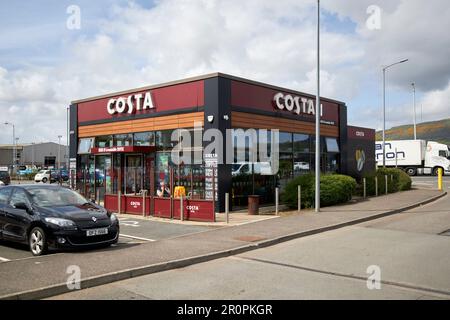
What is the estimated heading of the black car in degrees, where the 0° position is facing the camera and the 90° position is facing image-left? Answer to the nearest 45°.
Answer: approximately 315°

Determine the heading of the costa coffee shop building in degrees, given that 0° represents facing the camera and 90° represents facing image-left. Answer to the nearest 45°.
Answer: approximately 45°

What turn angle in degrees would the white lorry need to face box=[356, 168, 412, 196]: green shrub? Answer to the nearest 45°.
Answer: approximately 90° to its right

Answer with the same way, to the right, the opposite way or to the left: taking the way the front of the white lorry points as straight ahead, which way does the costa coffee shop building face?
to the right

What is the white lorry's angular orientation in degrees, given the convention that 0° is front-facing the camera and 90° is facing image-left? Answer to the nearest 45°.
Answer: approximately 270°

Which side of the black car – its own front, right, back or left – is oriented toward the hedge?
left

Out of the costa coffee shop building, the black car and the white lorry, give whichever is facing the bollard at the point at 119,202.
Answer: the costa coffee shop building

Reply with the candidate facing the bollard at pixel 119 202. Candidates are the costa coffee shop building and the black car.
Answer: the costa coffee shop building

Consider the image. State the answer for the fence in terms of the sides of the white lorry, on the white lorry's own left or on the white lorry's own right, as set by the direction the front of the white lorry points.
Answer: on the white lorry's own right

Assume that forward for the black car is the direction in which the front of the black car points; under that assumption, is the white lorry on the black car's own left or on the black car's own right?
on the black car's own left

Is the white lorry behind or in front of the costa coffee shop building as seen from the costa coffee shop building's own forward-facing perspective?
behind

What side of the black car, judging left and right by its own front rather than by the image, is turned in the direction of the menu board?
left

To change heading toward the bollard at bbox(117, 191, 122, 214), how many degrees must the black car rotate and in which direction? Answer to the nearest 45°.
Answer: approximately 135° to its left

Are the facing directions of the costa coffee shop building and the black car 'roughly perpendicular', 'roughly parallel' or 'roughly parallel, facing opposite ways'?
roughly perpendicular

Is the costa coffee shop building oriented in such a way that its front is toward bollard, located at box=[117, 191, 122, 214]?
yes

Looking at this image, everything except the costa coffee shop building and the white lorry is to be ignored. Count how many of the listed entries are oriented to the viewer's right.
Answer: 1

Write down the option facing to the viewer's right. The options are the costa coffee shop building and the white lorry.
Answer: the white lorry
